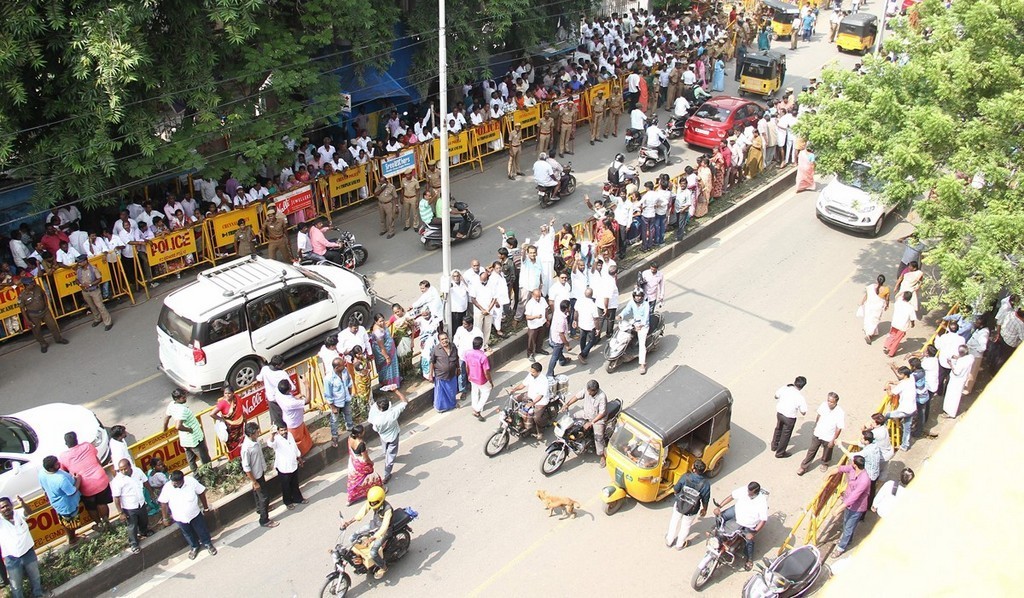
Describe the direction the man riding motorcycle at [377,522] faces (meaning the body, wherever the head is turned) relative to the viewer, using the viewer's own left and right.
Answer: facing the viewer and to the left of the viewer

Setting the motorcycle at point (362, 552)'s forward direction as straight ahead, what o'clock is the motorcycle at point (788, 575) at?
the motorcycle at point (788, 575) is roughly at 8 o'clock from the motorcycle at point (362, 552).

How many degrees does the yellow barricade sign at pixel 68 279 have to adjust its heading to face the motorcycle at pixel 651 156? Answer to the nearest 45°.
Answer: approximately 45° to its left

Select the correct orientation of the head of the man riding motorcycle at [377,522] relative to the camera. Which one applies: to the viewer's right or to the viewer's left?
to the viewer's left

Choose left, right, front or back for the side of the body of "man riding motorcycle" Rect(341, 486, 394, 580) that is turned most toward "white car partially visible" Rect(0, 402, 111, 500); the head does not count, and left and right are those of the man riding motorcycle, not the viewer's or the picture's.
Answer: right

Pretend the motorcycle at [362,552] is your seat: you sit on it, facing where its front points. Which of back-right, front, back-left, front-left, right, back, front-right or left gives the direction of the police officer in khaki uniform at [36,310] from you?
right

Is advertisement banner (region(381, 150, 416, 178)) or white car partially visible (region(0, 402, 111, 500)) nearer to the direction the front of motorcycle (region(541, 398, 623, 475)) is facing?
the white car partially visible

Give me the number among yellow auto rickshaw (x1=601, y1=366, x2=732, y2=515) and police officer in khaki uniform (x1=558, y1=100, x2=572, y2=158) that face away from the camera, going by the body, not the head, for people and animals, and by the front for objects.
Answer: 0

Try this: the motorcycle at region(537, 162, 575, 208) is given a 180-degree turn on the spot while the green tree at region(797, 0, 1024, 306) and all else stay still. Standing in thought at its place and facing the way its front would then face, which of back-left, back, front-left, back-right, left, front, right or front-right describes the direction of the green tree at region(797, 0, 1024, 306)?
left

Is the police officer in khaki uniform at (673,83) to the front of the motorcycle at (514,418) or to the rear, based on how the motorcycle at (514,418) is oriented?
to the rear
